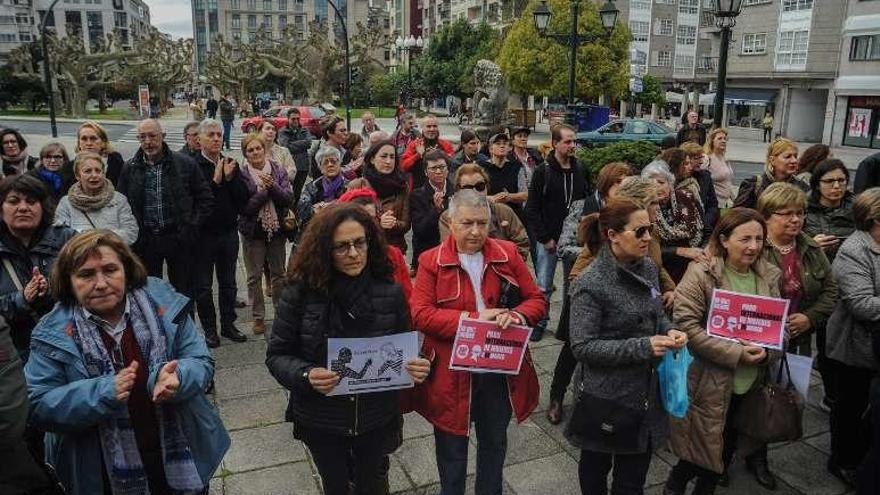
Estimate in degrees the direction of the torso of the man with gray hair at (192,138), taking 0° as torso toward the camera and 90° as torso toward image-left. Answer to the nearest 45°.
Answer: approximately 315°

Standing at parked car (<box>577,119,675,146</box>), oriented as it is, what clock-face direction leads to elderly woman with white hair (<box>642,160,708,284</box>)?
The elderly woman with white hair is roughly at 9 o'clock from the parked car.

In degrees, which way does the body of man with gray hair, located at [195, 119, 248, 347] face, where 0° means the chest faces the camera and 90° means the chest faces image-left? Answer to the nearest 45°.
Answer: approximately 315°

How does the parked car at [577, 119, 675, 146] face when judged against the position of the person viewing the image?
facing to the left of the viewer

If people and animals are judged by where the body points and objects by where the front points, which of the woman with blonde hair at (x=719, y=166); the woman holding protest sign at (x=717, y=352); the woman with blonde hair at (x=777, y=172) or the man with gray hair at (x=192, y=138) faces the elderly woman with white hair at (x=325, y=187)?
the man with gray hair

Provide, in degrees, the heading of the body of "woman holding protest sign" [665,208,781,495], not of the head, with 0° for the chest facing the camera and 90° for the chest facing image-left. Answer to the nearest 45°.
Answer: approximately 315°

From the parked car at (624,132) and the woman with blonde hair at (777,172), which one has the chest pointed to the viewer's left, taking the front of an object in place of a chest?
the parked car

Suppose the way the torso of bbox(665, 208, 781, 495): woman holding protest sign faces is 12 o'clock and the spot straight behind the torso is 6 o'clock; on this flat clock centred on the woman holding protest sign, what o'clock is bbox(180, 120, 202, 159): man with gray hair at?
The man with gray hair is roughly at 5 o'clock from the woman holding protest sign.

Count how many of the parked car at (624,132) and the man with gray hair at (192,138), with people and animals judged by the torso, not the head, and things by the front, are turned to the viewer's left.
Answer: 1
